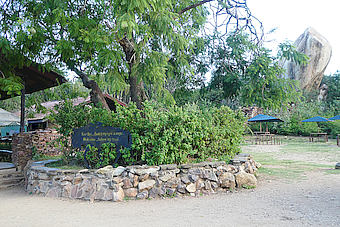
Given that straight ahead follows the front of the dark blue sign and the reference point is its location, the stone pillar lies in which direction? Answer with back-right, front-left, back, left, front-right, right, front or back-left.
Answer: back-right

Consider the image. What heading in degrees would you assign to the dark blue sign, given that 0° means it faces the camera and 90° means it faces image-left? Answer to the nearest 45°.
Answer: approximately 0°

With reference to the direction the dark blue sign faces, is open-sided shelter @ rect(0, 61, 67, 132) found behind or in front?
behind

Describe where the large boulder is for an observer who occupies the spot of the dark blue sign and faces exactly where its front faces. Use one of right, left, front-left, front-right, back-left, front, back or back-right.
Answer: back-left
